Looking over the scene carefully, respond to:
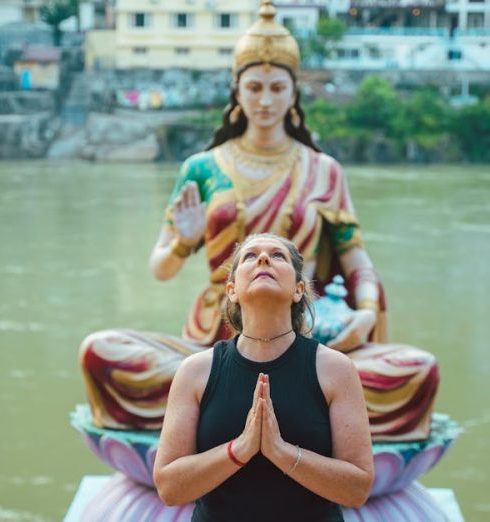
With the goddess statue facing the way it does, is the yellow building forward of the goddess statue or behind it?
behind

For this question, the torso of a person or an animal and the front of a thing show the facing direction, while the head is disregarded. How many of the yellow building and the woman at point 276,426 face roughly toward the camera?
2

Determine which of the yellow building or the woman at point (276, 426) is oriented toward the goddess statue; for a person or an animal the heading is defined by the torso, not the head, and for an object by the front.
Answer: the yellow building

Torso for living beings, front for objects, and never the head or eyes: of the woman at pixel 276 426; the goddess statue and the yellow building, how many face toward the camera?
3

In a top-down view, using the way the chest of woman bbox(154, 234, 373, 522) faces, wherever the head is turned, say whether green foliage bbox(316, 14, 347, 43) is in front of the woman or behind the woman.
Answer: behind

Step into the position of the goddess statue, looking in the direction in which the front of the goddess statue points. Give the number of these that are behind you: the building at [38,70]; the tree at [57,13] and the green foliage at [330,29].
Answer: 3

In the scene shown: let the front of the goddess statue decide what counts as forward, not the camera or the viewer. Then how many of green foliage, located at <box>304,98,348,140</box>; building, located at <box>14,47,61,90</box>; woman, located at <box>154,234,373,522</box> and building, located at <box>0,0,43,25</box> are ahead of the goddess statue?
1

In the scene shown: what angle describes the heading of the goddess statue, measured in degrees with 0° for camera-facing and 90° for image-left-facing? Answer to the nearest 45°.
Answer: approximately 0°

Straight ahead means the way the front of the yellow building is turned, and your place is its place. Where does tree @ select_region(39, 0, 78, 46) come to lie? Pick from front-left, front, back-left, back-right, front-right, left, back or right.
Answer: back-right

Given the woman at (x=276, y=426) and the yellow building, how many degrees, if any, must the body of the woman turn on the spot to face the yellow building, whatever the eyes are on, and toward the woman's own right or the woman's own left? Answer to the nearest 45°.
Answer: approximately 180°

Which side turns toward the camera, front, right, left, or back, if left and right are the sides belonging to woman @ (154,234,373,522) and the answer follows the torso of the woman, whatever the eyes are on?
front

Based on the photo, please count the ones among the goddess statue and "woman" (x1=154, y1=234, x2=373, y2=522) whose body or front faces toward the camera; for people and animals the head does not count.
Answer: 2

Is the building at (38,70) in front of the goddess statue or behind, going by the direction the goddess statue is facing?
behind

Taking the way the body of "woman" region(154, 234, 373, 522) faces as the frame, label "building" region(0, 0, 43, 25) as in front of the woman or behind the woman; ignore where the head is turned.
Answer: behind

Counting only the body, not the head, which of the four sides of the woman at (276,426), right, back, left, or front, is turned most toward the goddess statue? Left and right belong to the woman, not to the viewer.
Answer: back

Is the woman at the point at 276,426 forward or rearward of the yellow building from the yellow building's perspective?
forward
